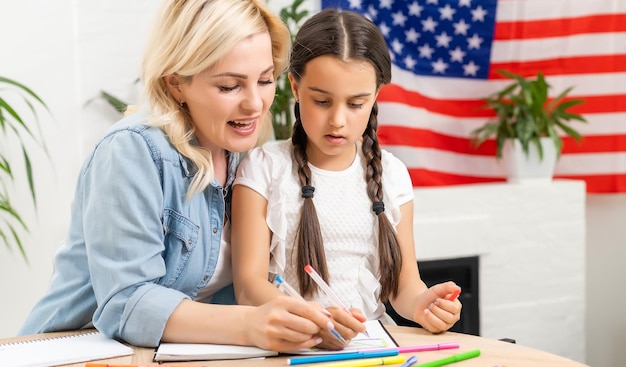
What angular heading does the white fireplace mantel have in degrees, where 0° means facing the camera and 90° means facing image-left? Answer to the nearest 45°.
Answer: approximately 0°

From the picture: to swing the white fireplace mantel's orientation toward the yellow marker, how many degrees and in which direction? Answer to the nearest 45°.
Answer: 0° — it already faces it

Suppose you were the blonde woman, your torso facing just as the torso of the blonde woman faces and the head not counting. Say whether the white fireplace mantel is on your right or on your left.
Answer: on your left

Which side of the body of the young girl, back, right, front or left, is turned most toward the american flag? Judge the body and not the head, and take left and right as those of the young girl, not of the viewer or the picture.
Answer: back

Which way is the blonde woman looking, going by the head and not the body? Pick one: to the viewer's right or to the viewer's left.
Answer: to the viewer's right

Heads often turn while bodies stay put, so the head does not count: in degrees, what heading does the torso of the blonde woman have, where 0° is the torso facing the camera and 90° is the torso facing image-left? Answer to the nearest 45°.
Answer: approximately 315°

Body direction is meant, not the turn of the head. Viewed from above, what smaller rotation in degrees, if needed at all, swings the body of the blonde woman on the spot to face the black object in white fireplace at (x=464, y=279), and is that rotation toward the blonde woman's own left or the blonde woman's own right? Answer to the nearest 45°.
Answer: approximately 90° to the blonde woman's own left

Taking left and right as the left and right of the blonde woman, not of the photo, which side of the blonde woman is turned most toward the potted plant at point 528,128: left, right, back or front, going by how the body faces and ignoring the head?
left

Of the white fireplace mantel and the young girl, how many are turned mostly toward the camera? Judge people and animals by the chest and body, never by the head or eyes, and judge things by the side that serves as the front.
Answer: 2

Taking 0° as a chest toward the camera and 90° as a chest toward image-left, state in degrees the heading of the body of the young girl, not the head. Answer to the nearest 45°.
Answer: approximately 0°
